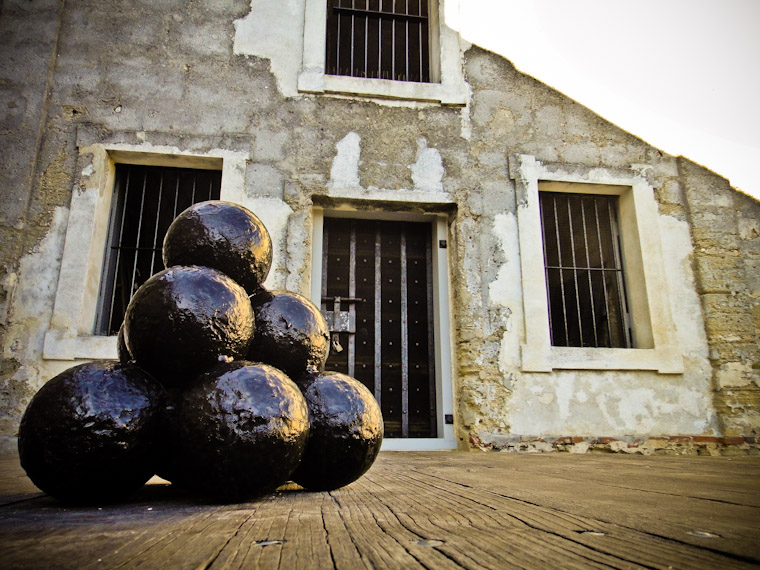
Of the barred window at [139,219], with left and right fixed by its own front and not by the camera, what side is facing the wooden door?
left

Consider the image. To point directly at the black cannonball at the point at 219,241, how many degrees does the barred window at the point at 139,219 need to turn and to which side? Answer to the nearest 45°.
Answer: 0° — it already faces it

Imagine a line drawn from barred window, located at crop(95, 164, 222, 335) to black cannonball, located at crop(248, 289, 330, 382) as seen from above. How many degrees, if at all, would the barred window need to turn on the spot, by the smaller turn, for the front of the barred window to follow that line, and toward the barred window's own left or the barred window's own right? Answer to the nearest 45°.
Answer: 0° — it already faces it

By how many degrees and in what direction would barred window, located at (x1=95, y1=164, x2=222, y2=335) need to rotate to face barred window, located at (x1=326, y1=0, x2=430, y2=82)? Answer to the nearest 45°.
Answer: approximately 90° to its left

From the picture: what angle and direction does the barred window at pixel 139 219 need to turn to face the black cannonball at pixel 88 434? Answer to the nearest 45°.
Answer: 0° — it already faces it

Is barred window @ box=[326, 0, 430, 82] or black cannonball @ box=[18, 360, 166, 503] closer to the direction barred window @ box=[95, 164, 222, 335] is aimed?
the black cannonball

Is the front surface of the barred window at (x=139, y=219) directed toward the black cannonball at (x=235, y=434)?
yes

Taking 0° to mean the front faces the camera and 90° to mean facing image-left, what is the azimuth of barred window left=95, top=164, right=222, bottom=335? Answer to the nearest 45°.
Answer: approximately 0°

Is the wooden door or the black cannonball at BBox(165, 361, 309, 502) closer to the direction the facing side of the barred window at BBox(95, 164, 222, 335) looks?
the black cannonball
